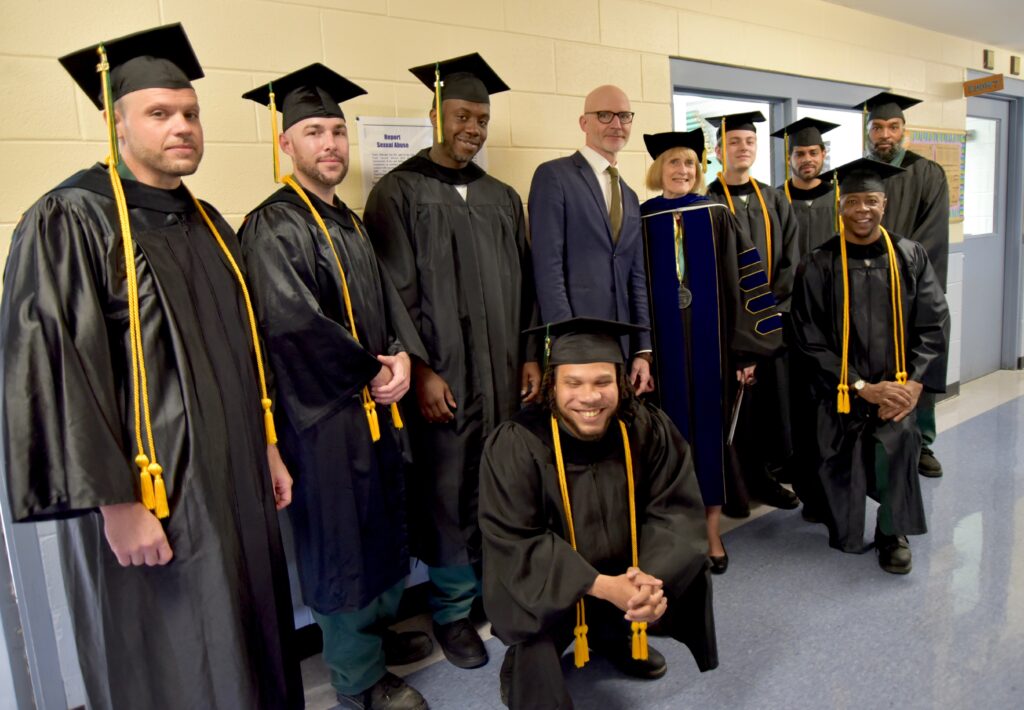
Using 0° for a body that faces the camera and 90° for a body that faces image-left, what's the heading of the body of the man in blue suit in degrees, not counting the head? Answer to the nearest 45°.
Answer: approximately 315°

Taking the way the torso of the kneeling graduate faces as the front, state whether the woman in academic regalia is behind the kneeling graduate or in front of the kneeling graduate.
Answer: behind

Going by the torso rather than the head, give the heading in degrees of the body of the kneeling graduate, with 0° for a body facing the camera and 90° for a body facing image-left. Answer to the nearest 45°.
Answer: approximately 0°
